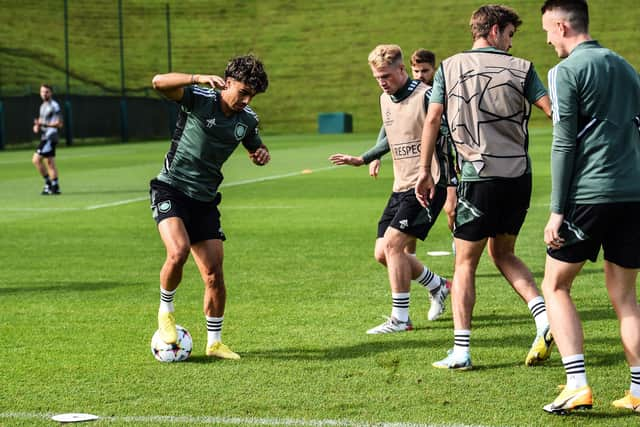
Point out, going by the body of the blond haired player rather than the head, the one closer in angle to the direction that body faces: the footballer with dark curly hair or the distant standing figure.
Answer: the footballer with dark curly hair

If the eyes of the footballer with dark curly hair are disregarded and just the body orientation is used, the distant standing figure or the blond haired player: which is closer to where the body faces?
the blond haired player

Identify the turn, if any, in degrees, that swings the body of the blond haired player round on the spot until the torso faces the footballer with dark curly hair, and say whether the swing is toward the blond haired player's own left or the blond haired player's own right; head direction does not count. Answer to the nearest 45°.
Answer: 0° — they already face them

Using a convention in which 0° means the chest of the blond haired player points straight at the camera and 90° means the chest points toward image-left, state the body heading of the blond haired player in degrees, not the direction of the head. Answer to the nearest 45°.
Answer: approximately 45°

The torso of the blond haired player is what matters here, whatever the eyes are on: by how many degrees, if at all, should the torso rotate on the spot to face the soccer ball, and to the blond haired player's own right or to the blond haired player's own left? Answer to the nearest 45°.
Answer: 0° — they already face it

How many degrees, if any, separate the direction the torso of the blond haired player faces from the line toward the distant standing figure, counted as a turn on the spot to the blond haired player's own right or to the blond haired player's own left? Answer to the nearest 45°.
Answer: approximately 90° to the blond haired player's own right

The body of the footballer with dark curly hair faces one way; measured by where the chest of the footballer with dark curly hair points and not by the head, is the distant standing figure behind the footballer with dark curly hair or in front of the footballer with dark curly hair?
behind

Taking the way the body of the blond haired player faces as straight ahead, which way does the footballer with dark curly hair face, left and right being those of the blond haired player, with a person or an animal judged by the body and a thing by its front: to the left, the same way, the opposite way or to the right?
to the left

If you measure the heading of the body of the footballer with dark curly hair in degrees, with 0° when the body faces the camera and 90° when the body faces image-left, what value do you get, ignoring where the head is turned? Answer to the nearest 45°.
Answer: approximately 315°

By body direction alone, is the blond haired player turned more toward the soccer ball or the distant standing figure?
the soccer ball

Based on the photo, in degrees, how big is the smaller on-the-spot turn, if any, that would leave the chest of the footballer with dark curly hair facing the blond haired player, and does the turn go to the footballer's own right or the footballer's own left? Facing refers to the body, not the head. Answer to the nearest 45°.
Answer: approximately 90° to the footballer's own left
